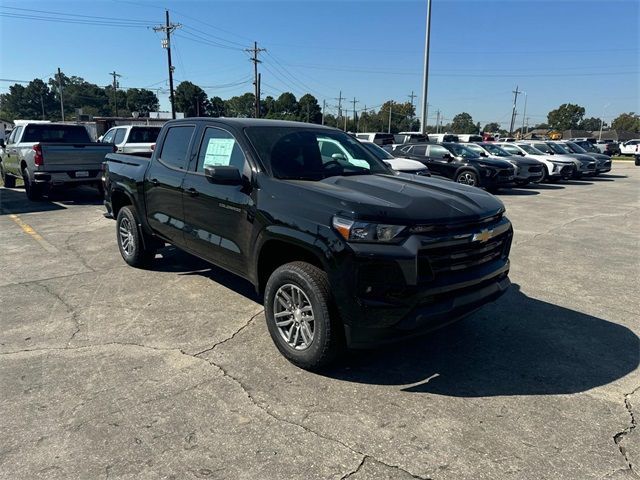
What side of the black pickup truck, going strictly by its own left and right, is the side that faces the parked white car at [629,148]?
left

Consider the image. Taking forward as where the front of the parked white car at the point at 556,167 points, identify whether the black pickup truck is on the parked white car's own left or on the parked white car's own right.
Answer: on the parked white car's own right

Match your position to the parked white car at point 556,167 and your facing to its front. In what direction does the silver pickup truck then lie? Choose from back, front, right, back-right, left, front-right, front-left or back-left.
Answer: right

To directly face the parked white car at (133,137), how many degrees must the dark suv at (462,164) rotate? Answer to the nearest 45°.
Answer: approximately 135° to its right

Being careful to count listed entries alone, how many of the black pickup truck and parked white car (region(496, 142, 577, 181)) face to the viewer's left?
0

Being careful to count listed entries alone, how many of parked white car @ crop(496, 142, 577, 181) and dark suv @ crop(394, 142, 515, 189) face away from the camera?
0

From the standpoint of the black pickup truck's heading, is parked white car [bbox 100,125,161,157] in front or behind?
behind

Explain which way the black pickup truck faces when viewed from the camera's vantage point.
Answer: facing the viewer and to the right of the viewer

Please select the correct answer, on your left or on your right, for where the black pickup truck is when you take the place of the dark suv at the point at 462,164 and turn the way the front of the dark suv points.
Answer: on your right

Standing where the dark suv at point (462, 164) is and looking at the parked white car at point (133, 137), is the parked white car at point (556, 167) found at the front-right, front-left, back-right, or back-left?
back-right

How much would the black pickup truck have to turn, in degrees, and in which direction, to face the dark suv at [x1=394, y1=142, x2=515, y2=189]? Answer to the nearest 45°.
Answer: approximately 135° to its left

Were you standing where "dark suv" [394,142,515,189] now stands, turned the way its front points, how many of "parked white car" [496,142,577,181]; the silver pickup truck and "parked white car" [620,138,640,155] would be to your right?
1

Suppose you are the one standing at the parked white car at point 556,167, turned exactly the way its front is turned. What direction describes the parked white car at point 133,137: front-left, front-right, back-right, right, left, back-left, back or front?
right

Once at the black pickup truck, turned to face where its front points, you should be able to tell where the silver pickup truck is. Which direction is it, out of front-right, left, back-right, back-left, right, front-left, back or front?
back
